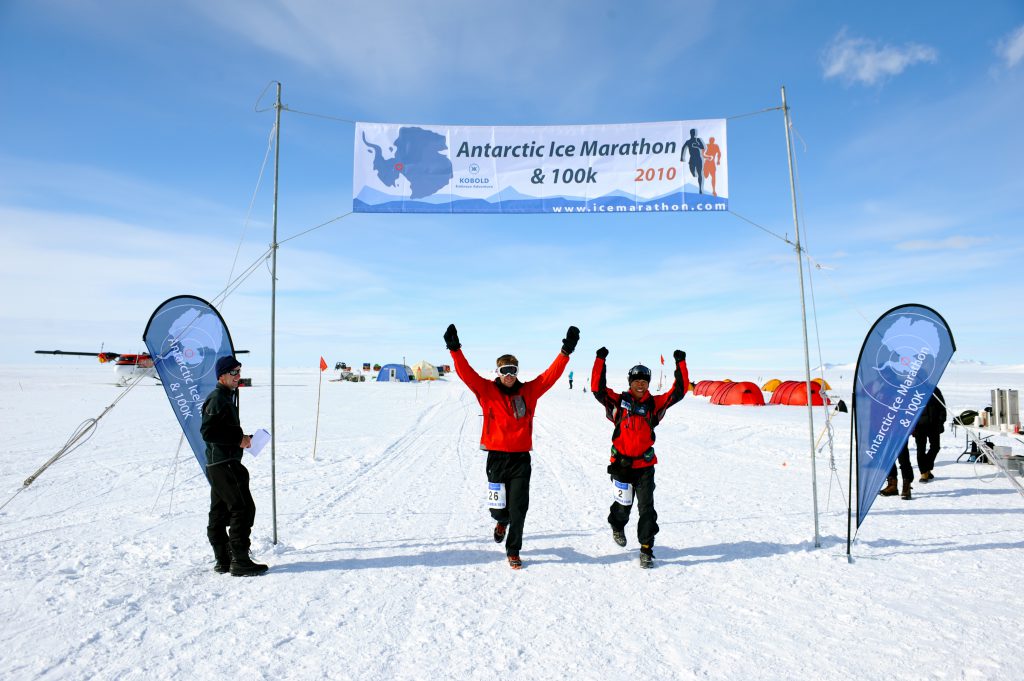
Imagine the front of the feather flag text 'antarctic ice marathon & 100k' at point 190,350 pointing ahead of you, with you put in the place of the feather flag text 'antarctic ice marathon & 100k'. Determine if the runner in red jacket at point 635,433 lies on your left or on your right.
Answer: on your left

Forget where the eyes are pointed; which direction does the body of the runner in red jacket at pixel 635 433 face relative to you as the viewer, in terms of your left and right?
facing the viewer

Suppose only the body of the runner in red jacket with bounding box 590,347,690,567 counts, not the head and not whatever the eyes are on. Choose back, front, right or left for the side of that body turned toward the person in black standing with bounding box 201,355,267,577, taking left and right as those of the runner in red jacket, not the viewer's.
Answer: right

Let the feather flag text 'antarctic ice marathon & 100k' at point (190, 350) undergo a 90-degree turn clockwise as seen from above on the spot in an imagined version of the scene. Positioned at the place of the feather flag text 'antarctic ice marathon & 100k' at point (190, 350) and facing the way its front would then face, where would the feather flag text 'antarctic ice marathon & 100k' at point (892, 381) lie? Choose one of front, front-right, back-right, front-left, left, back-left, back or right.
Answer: back-left

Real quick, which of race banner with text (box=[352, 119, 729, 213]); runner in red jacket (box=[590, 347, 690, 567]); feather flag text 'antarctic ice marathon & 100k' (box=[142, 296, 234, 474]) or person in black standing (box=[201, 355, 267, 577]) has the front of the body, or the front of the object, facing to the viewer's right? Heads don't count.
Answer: the person in black standing

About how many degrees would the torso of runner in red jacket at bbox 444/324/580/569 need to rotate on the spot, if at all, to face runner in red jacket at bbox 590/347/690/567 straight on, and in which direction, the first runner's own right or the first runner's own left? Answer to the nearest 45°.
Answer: approximately 90° to the first runner's own left

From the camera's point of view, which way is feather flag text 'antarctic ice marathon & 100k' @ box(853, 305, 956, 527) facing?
toward the camera

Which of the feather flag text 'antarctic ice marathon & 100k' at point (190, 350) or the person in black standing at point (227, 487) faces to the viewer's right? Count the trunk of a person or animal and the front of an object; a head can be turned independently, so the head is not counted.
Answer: the person in black standing

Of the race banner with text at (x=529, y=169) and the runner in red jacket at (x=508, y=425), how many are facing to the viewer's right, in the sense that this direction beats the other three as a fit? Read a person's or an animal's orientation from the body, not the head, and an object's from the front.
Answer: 0

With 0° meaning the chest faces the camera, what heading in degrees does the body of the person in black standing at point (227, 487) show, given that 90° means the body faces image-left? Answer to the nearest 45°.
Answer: approximately 270°
